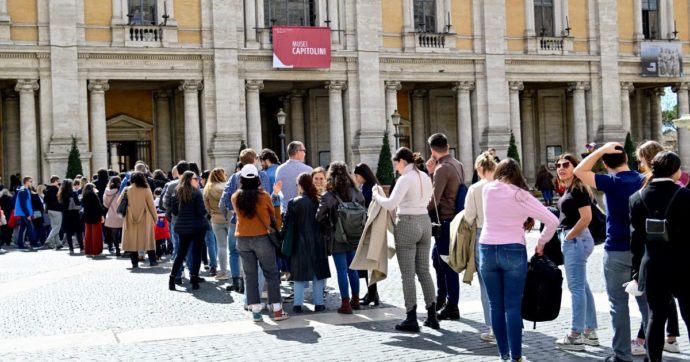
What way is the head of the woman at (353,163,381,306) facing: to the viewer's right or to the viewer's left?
to the viewer's left

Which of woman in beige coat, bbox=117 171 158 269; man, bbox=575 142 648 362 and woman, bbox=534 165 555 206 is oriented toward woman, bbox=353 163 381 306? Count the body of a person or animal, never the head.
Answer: the man

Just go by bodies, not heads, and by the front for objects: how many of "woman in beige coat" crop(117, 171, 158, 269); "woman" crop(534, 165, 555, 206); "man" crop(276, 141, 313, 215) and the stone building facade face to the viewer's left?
0

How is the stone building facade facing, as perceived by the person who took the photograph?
facing the viewer

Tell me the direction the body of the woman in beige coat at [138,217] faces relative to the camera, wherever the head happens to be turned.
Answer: away from the camera

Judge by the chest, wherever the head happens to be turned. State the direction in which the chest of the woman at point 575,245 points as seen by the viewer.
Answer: to the viewer's left

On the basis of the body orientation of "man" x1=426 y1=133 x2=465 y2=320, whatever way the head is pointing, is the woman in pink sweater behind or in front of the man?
behind

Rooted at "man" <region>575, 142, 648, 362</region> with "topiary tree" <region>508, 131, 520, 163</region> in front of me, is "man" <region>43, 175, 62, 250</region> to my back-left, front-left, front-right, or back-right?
front-left

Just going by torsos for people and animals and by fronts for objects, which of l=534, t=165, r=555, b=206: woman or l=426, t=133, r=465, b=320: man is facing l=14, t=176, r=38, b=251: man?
l=426, t=133, r=465, b=320: man

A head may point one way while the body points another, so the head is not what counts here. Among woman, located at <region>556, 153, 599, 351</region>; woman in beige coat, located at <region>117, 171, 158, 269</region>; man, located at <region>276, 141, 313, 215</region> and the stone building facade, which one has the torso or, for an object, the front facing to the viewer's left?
the woman

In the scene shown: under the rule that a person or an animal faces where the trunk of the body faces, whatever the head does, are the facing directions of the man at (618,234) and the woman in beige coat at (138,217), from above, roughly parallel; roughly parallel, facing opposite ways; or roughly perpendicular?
roughly parallel

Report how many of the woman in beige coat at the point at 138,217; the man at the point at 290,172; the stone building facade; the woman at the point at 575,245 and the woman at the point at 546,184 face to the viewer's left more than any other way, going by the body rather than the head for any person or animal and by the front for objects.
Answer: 1

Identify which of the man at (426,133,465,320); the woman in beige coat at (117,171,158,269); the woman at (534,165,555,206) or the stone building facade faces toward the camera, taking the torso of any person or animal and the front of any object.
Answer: the stone building facade
